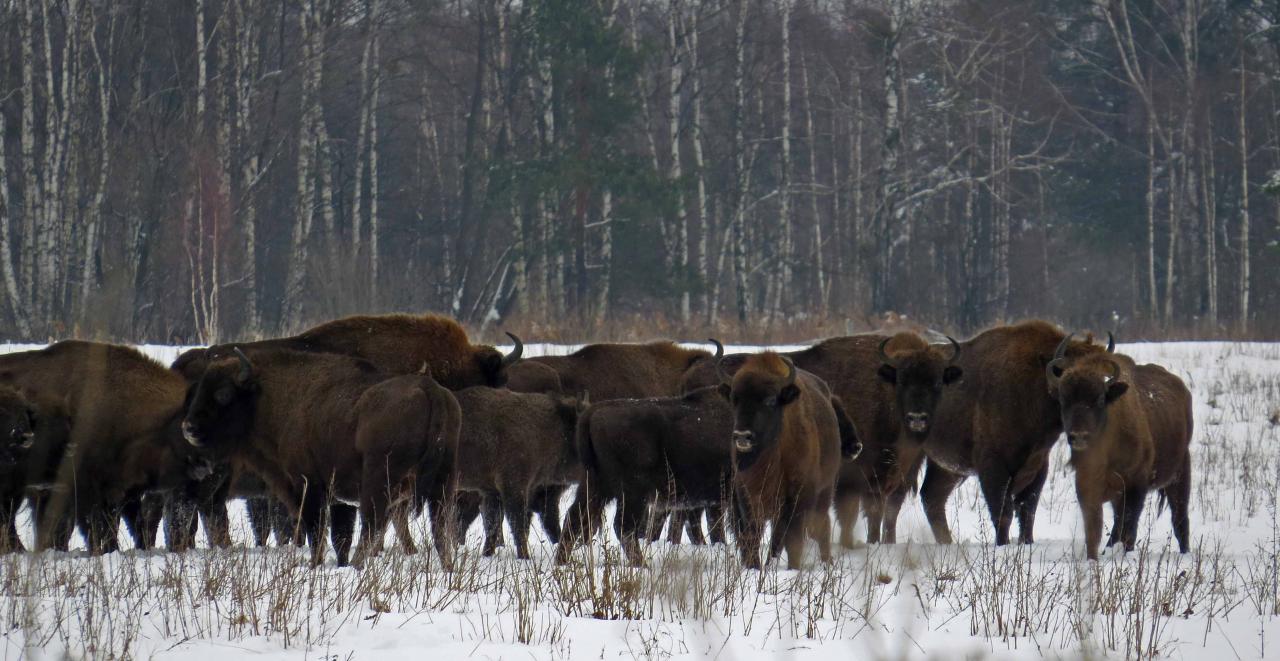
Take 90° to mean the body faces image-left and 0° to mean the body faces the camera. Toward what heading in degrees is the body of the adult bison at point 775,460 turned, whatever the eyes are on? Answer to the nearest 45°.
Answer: approximately 45°

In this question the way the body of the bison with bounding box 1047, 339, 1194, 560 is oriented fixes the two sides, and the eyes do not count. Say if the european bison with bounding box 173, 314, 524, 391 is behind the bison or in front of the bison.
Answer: in front

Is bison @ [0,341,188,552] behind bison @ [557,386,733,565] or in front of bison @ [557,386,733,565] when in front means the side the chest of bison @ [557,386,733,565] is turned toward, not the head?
behind

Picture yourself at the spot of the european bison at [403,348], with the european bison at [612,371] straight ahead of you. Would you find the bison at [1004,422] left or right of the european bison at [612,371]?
right
